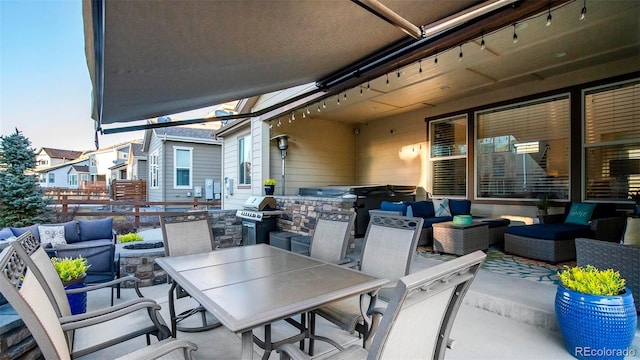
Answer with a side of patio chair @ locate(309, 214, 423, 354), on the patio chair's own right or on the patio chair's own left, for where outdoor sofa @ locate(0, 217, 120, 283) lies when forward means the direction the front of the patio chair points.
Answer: on the patio chair's own right

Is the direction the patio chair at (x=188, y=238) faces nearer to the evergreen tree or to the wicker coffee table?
the wicker coffee table

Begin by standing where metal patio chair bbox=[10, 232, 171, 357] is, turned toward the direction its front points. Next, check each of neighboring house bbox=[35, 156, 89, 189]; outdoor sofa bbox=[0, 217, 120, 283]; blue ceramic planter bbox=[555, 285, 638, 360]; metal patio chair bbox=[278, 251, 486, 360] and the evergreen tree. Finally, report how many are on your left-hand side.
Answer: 3

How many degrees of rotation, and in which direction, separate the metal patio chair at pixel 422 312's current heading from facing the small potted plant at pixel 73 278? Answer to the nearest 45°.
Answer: approximately 45° to its left

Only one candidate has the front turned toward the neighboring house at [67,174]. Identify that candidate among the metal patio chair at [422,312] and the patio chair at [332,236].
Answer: the metal patio chair

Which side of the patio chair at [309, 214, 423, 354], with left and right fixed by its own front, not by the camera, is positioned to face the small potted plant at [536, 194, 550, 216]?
back

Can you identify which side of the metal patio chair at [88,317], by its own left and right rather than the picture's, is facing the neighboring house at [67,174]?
left

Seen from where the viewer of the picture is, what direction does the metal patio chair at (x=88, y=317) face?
facing to the right of the viewer

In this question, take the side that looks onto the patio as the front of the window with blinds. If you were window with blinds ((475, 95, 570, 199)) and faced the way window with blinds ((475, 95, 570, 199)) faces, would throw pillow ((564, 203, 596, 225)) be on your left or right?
on your left

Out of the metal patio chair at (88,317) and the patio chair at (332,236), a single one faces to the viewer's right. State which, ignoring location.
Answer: the metal patio chair
